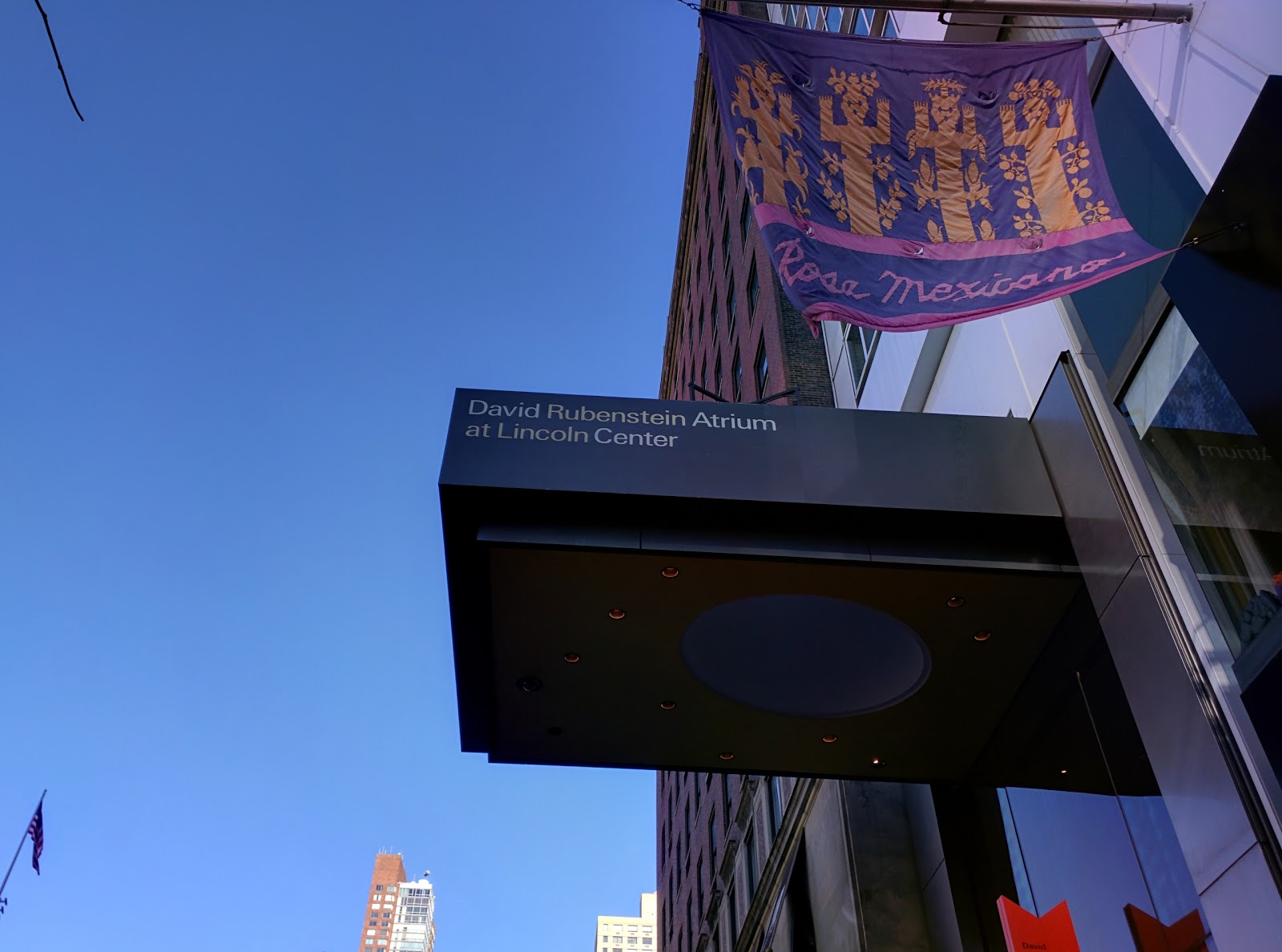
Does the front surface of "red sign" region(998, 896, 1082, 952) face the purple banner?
yes

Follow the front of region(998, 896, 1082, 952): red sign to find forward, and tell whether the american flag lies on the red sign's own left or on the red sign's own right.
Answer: on the red sign's own right

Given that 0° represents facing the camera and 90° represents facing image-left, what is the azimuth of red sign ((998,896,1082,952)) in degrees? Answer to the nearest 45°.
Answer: approximately 0°

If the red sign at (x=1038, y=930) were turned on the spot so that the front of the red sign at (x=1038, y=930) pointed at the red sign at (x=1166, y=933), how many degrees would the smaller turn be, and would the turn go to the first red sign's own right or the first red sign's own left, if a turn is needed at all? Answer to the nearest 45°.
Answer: approximately 45° to the first red sign's own left

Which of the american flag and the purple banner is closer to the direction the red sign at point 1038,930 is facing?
the purple banner
